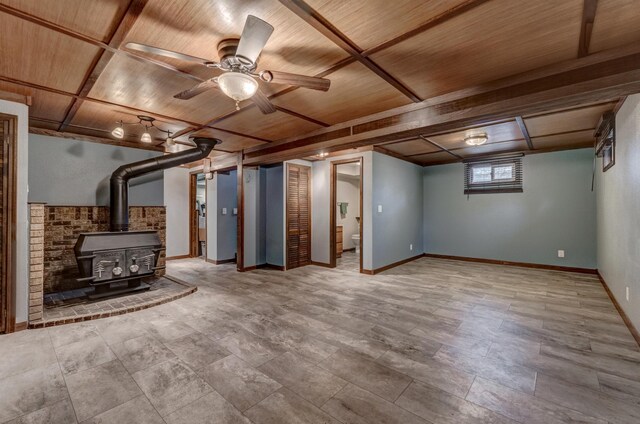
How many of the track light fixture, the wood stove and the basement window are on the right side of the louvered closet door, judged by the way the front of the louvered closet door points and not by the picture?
2

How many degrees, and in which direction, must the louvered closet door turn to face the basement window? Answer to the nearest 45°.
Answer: approximately 45° to its left

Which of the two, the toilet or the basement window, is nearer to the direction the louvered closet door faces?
the basement window

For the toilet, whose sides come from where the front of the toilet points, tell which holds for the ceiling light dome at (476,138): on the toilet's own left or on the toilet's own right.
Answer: on the toilet's own left

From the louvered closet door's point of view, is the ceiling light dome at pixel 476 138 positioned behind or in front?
in front

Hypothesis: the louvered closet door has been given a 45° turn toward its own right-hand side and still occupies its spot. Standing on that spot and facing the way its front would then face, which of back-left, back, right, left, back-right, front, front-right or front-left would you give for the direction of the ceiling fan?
front

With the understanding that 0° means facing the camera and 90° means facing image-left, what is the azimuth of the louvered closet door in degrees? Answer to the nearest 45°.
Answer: approximately 315°
